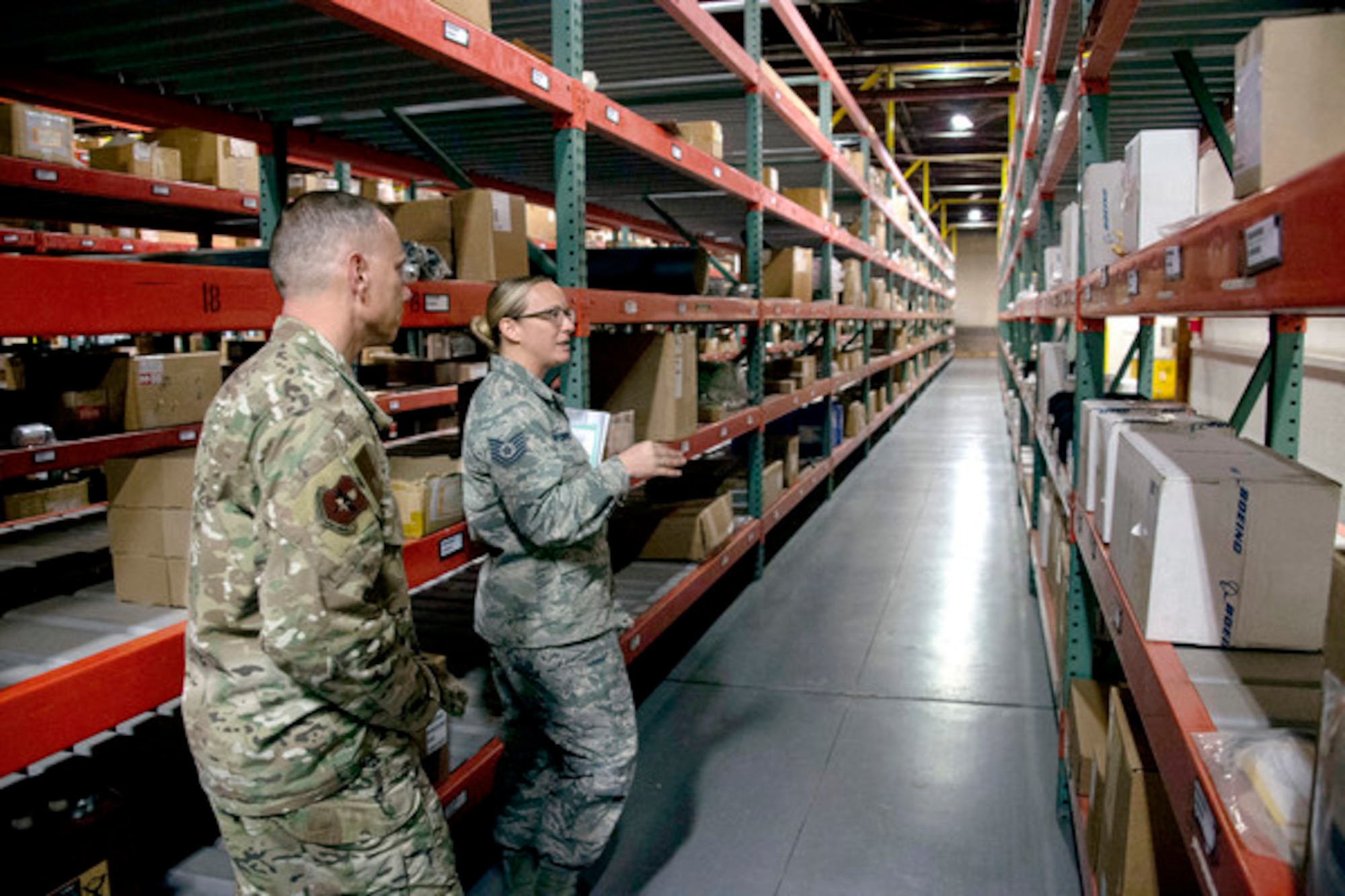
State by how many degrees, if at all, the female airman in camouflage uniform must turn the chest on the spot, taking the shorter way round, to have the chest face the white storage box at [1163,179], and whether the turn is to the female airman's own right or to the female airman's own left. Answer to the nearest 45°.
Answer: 0° — they already face it

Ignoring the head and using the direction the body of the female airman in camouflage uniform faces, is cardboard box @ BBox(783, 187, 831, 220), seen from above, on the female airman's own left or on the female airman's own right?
on the female airman's own left

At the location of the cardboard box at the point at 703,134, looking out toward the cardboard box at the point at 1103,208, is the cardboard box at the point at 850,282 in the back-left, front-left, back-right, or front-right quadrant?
back-left

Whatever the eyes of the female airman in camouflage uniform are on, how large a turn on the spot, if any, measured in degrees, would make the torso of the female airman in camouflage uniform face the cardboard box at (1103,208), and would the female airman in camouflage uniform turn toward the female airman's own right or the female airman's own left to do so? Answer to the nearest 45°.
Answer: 0° — they already face it

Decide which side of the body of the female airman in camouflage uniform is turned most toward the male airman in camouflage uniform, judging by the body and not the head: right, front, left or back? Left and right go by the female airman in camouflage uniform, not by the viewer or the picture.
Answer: right

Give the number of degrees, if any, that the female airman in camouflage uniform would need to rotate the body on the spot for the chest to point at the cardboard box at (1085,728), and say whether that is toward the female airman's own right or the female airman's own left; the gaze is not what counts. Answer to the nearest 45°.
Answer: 0° — they already face it

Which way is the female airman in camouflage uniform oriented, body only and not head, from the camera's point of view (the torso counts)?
to the viewer's right

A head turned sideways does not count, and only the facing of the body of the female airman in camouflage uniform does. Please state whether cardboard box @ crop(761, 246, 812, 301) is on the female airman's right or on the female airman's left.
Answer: on the female airman's left

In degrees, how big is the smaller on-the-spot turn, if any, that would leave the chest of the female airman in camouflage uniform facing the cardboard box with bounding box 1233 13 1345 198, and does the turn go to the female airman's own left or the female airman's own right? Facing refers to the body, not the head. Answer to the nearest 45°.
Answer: approximately 45° to the female airman's own right
